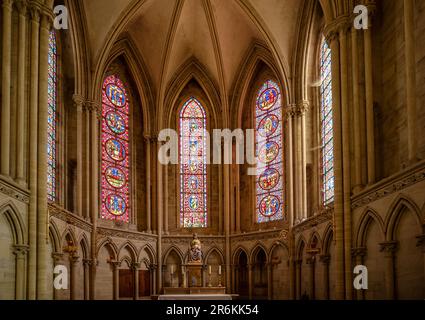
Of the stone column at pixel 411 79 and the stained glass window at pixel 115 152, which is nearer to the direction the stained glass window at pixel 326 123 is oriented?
the stained glass window

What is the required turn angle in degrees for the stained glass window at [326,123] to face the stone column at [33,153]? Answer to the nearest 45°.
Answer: approximately 45° to its left

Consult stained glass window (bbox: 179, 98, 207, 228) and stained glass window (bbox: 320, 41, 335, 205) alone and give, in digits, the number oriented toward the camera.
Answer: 1

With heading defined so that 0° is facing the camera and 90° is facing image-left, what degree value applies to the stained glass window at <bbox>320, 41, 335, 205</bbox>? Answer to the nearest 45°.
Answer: approximately 90°

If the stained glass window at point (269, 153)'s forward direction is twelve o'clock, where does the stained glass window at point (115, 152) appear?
the stained glass window at point (115, 152) is roughly at 1 o'clock from the stained glass window at point (269, 153).

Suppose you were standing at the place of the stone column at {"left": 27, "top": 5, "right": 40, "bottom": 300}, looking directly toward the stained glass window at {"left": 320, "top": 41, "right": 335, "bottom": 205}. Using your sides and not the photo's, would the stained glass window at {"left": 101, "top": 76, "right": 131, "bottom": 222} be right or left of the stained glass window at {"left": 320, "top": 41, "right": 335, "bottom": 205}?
left

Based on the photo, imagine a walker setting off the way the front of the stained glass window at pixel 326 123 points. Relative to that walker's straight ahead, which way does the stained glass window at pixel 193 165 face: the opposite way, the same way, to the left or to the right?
to the left

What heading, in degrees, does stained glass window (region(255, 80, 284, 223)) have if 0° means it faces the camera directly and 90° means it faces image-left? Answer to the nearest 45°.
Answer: approximately 45°
